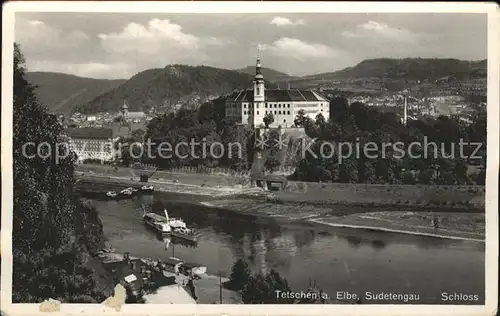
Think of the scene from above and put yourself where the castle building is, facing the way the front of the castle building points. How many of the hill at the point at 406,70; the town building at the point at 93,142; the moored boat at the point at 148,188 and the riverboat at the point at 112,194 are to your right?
3

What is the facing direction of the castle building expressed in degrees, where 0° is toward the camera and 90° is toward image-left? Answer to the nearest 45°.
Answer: approximately 0°

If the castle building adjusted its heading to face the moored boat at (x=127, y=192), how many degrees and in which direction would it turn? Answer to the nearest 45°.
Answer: approximately 90° to its right

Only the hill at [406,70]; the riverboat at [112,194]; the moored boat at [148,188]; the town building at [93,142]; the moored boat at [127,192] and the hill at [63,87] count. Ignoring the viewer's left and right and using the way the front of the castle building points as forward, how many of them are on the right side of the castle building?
5
